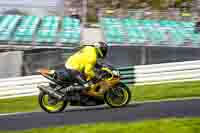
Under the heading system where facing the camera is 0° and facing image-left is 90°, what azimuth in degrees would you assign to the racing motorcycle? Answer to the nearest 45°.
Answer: approximately 270°

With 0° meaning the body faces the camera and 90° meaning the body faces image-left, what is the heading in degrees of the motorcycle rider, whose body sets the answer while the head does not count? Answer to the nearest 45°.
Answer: approximately 270°

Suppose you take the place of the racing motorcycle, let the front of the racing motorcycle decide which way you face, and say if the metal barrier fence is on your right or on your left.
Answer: on your left
